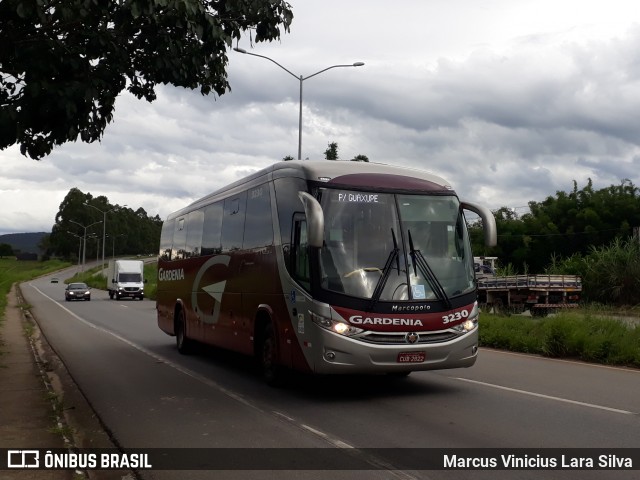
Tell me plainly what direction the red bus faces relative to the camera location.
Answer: facing the viewer and to the right of the viewer
